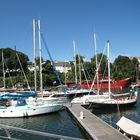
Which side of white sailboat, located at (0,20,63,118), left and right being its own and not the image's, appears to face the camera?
right

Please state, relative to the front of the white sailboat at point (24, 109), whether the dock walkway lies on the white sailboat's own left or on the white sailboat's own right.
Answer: on the white sailboat's own right
